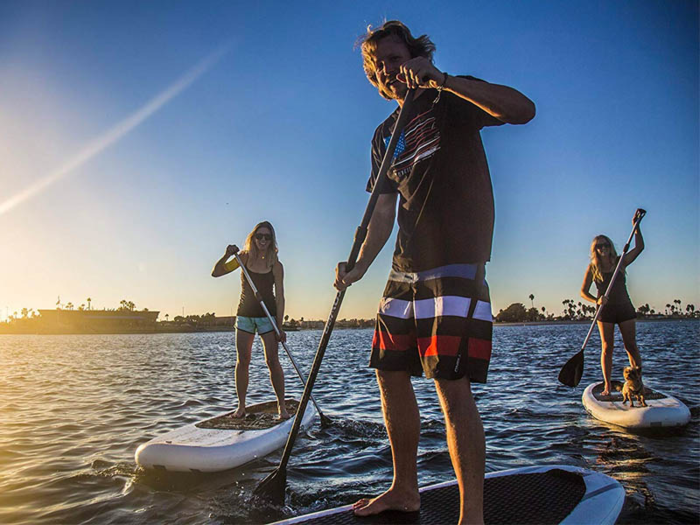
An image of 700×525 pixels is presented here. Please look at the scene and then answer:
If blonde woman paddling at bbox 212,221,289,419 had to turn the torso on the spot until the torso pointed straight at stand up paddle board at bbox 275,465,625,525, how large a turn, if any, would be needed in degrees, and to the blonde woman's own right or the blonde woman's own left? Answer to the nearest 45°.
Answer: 0° — they already face it

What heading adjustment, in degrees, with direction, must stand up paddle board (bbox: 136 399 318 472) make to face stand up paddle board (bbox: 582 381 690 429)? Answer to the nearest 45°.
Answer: approximately 135° to its left

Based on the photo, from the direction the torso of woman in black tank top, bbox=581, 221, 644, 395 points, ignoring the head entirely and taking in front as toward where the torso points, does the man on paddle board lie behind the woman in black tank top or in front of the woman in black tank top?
in front

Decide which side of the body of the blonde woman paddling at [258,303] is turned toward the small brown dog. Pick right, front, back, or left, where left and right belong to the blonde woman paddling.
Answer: left

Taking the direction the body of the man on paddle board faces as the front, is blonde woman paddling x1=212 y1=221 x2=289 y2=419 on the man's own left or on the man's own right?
on the man's own right

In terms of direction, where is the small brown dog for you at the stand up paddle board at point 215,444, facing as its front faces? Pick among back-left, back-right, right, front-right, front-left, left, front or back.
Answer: back-left

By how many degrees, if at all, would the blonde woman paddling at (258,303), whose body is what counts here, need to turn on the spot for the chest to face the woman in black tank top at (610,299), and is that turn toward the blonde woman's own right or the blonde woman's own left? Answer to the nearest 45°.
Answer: approximately 90° to the blonde woman's own left

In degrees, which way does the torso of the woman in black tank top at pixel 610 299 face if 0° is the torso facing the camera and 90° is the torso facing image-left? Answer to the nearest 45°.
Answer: approximately 0°

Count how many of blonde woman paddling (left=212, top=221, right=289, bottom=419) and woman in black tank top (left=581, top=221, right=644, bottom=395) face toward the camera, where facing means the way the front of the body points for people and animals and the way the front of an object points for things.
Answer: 2

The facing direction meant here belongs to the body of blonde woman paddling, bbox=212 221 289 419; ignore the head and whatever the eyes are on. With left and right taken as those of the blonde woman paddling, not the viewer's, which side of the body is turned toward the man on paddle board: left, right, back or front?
front
